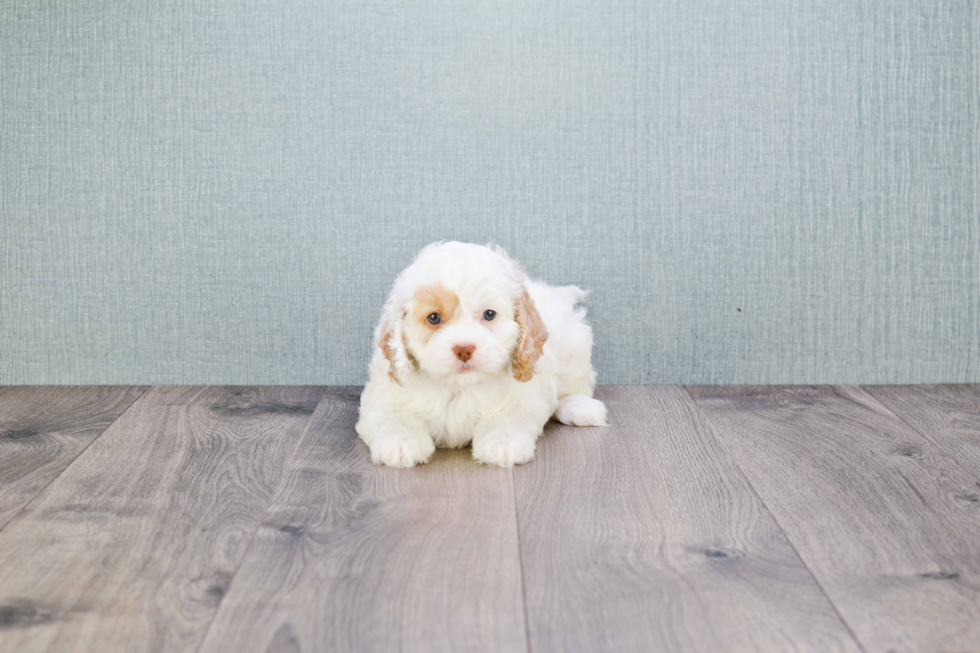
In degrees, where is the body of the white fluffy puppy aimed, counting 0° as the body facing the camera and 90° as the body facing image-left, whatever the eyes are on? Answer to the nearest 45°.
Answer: approximately 45°
